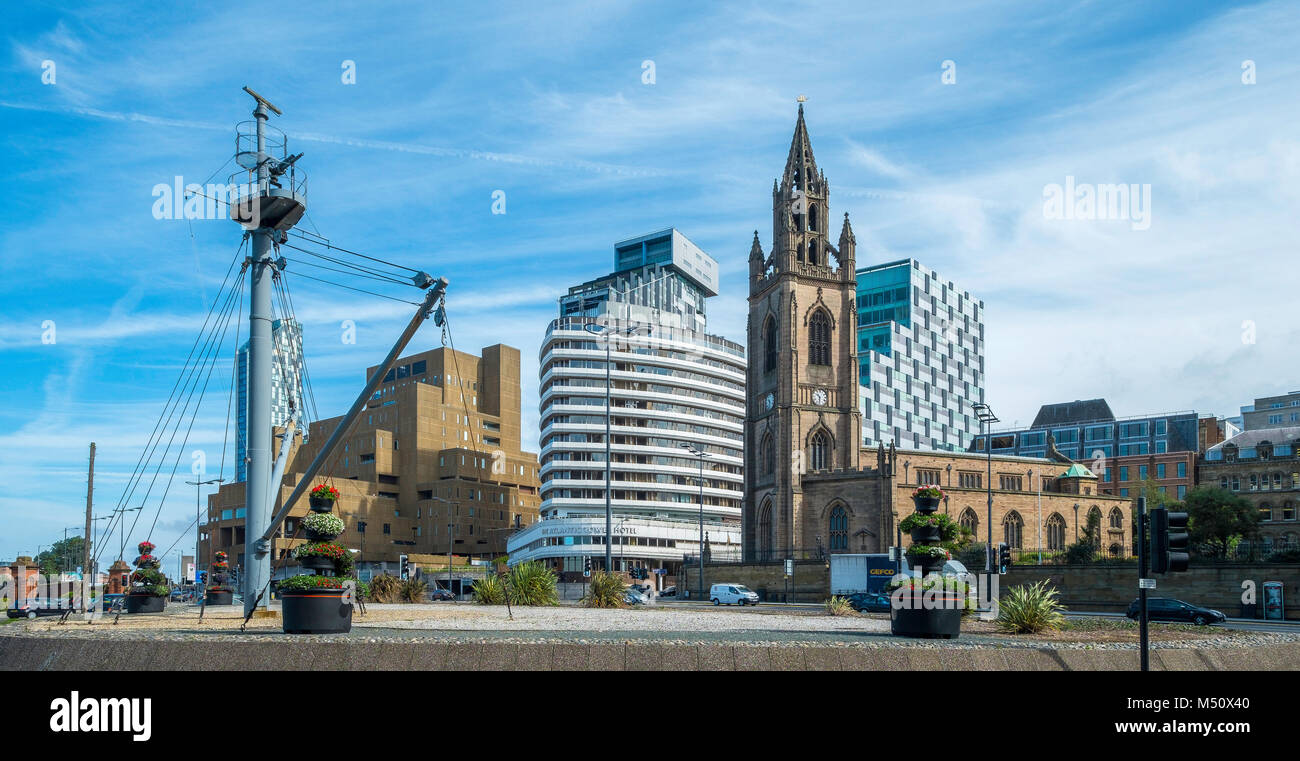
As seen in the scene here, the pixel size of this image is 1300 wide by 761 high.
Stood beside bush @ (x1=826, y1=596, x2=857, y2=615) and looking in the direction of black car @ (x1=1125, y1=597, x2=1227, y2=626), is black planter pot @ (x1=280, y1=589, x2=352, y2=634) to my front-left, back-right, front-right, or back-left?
back-right

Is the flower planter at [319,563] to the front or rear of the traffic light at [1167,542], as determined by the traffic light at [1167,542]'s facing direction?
to the rear
